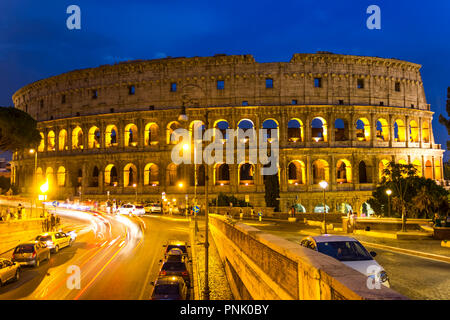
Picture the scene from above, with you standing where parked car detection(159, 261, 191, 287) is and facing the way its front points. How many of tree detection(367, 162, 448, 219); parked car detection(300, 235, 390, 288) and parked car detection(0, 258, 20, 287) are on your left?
1

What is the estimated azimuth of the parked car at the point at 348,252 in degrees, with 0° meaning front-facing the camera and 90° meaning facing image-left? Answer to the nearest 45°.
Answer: approximately 315°

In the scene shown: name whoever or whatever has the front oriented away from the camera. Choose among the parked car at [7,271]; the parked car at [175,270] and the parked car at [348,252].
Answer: the parked car at [175,270]

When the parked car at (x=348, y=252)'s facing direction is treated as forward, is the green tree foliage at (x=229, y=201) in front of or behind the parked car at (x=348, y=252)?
behind

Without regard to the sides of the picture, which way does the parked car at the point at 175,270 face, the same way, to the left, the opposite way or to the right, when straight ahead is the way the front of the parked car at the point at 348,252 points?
the opposite way

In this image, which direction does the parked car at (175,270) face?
away from the camera
